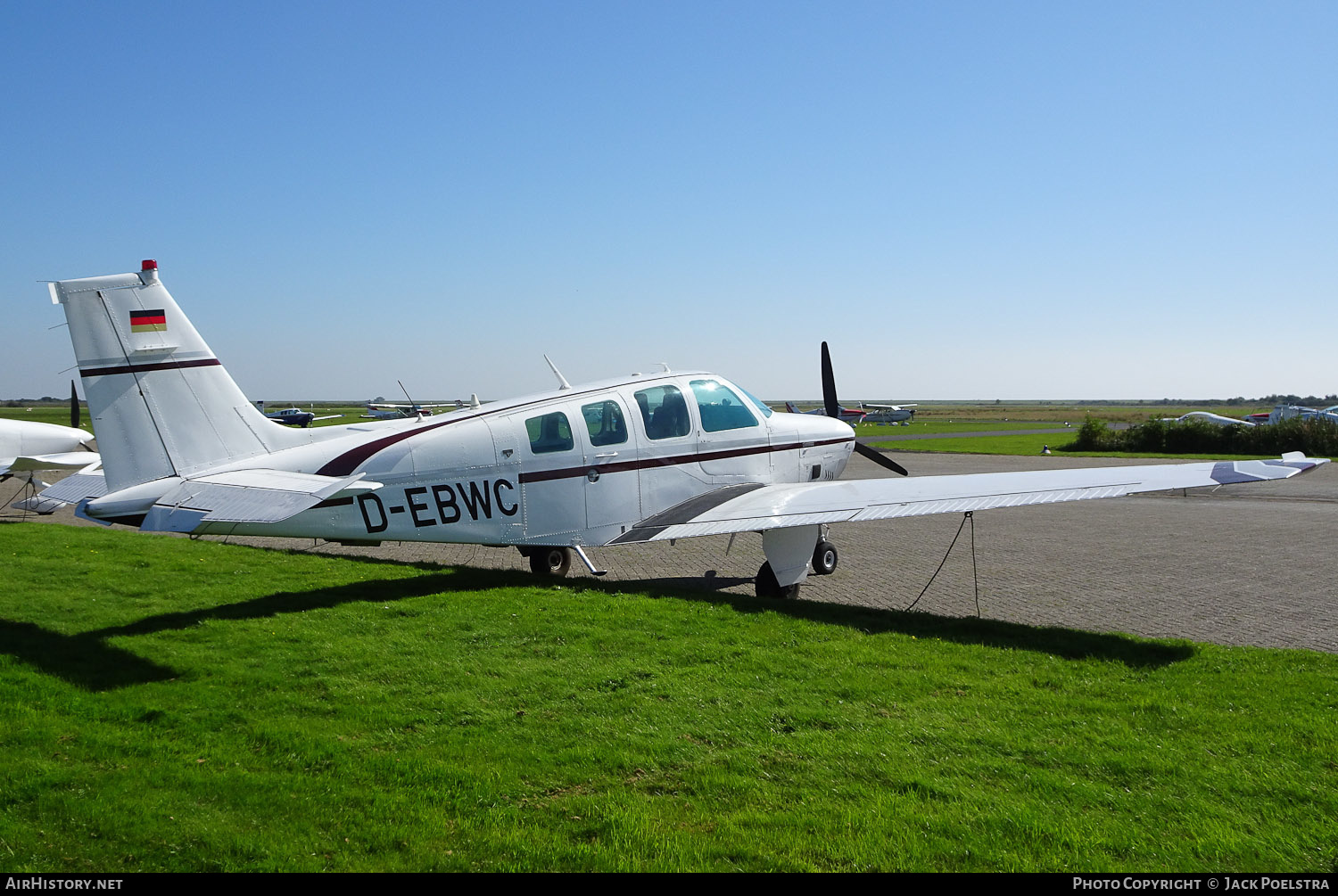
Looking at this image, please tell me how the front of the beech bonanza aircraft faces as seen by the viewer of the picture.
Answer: facing away from the viewer and to the right of the viewer

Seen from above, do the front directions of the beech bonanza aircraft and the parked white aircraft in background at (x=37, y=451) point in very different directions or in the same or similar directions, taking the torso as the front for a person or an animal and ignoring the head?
same or similar directions

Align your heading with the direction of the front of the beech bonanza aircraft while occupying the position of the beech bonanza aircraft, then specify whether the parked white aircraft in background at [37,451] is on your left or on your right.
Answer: on your left

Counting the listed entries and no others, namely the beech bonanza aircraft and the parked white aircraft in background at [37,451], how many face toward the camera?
0

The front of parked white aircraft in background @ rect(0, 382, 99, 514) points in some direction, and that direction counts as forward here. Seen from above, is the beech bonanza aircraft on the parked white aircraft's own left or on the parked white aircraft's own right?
on the parked white aircraft's own right

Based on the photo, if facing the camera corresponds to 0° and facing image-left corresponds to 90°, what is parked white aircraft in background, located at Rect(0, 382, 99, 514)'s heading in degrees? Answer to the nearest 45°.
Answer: approximately 270°
